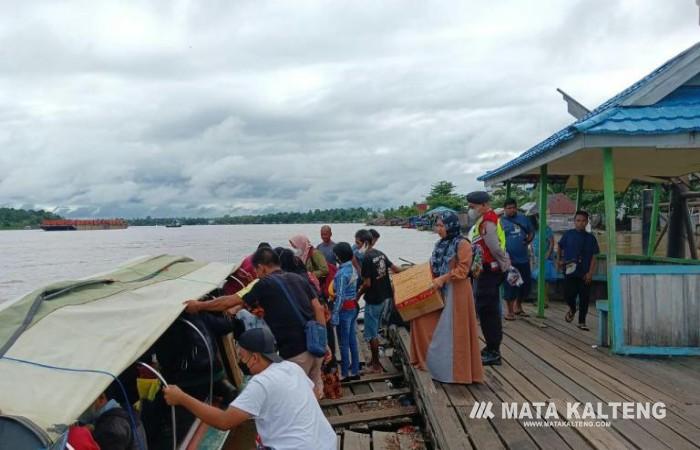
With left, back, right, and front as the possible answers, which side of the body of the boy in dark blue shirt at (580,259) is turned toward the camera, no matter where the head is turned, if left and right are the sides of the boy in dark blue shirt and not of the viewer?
front

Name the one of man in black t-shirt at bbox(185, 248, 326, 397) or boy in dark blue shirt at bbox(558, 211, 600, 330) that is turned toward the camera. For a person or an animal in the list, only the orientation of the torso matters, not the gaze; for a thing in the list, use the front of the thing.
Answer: the boy in dark blue shirt

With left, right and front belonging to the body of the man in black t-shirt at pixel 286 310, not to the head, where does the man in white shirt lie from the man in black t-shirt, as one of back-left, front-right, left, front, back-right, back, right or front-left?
back-left

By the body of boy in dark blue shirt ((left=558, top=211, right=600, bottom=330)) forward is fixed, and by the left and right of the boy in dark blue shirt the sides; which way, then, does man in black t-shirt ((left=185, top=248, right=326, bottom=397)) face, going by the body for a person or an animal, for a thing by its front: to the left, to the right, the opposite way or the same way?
to the right

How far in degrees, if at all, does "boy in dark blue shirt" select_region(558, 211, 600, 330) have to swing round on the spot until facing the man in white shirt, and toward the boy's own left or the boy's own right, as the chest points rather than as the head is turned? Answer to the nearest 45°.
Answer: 0° — they already face them

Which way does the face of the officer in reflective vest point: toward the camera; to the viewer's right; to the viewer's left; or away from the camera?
to the viewer's left

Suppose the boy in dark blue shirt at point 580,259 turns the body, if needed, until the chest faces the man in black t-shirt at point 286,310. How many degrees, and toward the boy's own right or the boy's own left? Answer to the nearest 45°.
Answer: approximately 45° to the boy's own right

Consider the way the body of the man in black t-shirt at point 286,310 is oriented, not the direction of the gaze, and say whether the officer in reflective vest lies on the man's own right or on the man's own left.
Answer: on the man's own right

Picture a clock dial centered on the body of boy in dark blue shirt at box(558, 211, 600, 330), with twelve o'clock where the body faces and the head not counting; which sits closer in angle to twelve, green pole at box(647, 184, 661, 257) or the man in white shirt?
the man in white shirt

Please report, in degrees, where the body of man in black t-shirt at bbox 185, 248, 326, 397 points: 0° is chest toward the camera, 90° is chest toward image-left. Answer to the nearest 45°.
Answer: approximately 135°

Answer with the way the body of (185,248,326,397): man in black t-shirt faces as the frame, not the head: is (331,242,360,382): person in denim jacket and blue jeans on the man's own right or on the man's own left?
on the man's own right

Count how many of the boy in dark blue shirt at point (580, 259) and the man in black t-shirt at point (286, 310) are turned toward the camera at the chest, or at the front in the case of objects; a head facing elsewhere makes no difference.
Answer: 1

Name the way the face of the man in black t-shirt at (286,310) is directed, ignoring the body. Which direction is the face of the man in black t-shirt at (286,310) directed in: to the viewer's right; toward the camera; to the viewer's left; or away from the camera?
to the viewer's left
